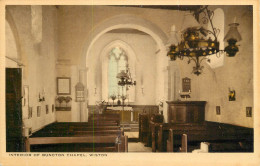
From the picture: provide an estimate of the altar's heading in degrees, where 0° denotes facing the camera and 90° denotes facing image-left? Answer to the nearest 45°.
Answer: approximately 0°

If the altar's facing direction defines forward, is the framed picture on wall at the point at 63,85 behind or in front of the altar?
in front
